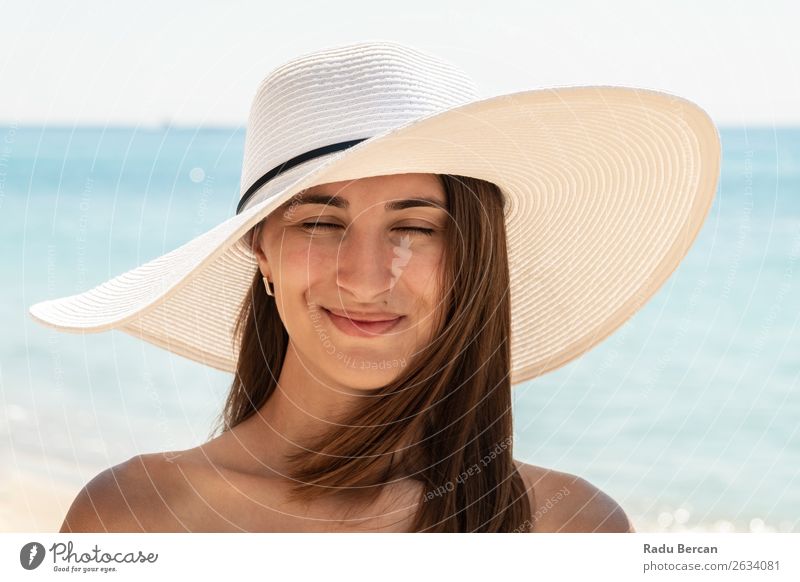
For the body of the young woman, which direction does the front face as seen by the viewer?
toward the camera
